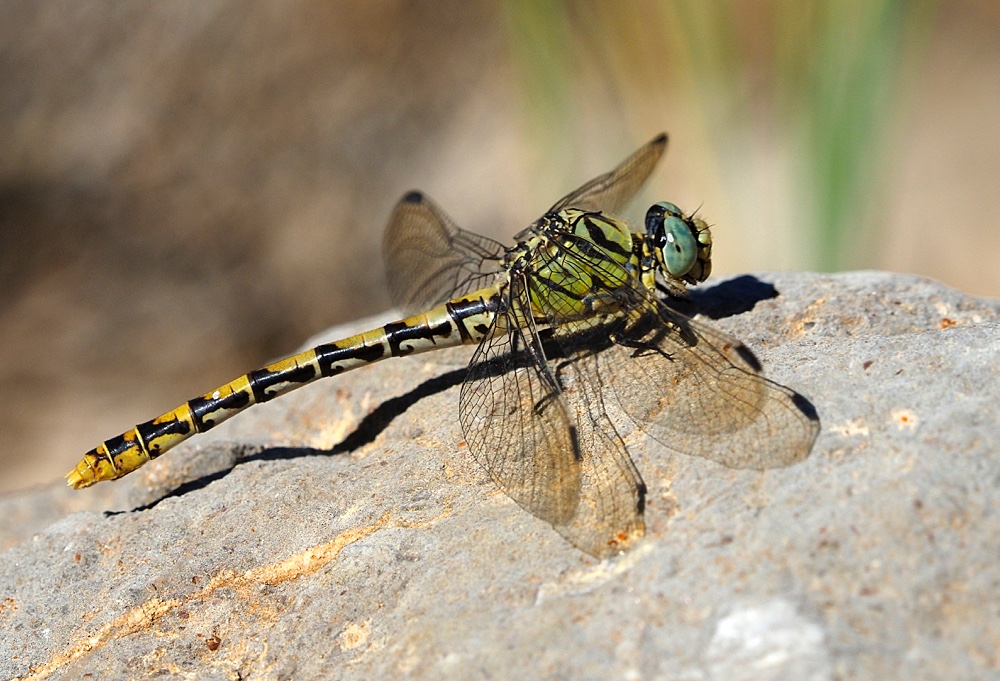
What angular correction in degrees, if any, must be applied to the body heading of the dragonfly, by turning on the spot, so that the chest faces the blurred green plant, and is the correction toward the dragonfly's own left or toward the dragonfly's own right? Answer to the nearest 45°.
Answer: approximately 45° to the dragonfly's own left

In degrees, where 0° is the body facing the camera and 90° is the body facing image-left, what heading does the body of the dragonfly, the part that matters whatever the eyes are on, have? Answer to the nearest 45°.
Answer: approximately 270°
